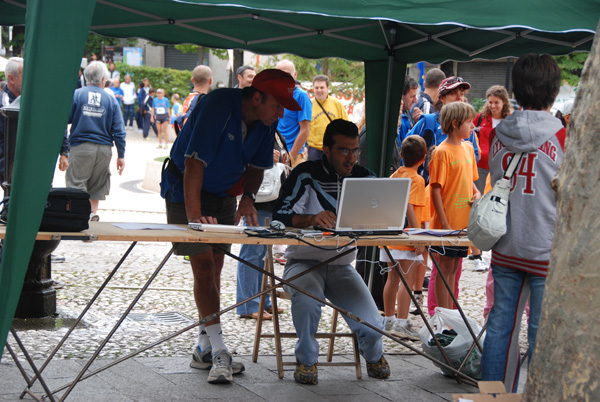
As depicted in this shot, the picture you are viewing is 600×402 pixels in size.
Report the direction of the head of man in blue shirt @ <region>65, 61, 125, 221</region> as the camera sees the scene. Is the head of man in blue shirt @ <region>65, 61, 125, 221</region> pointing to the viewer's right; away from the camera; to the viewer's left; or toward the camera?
away from the camera

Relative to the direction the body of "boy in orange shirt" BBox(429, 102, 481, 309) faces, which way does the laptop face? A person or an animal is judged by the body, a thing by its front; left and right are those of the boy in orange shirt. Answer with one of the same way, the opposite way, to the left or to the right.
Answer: the opposite way

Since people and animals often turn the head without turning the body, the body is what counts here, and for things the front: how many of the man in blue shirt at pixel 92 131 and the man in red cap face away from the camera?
1

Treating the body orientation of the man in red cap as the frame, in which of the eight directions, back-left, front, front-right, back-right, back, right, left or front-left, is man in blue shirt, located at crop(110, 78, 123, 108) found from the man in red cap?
back-left

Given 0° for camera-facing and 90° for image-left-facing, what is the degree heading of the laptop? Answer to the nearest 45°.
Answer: approximately 135°

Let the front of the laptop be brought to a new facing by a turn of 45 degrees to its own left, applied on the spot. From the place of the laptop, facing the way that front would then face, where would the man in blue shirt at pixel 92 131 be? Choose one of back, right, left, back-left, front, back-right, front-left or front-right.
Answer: front-right

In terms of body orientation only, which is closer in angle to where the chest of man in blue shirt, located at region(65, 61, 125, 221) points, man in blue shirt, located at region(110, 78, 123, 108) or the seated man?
the man in blue shirt

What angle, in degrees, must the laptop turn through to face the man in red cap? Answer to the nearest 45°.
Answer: approximately 45° to its left

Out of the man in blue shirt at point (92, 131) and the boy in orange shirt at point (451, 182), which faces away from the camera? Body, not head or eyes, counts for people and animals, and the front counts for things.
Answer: the man in blue shirt

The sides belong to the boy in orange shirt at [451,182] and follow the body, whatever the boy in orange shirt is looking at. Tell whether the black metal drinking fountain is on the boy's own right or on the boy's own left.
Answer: on the boy's own right

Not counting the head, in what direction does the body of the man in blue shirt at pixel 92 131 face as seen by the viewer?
away from the camera

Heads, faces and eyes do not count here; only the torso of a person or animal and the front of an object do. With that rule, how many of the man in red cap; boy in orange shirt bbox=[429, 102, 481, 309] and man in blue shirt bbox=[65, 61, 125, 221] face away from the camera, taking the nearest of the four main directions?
1

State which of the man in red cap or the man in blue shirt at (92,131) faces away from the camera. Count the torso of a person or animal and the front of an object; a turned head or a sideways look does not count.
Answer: the man in blue shirt
